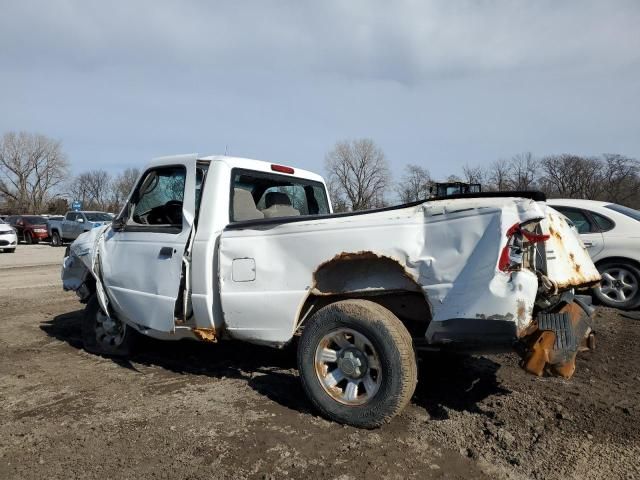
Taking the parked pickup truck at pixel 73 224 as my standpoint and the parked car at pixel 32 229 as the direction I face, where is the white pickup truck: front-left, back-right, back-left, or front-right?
back-left

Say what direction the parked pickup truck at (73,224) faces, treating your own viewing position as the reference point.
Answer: facing the viewer and to the right of the viewer

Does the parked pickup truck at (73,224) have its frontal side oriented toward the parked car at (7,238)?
no

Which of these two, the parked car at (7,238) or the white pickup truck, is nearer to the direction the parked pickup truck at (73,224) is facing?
the white pickup truck

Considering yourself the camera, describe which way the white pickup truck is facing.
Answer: facing away from the viewer and to the left of the viewer

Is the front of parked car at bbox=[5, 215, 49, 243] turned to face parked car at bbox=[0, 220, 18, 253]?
no

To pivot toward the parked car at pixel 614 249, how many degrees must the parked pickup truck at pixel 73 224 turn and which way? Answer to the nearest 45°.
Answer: approximately 45° to its right
